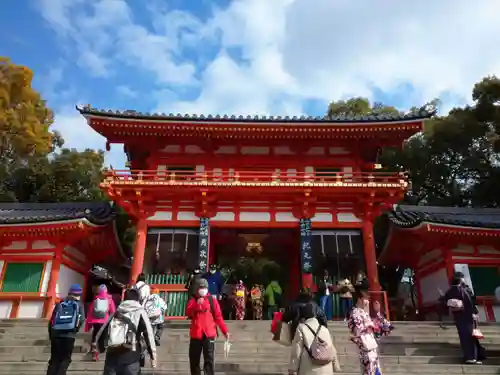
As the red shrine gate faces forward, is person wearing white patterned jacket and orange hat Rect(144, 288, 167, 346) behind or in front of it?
in front

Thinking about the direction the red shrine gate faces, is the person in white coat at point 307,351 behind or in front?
in front

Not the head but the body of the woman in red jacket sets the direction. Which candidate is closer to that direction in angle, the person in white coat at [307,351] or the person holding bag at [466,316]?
the person in white coat

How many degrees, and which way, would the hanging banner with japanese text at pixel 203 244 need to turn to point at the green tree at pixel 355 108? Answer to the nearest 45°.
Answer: approximately 135° to its left

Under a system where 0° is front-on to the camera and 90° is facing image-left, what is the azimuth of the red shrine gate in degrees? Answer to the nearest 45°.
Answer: approximately 0°
